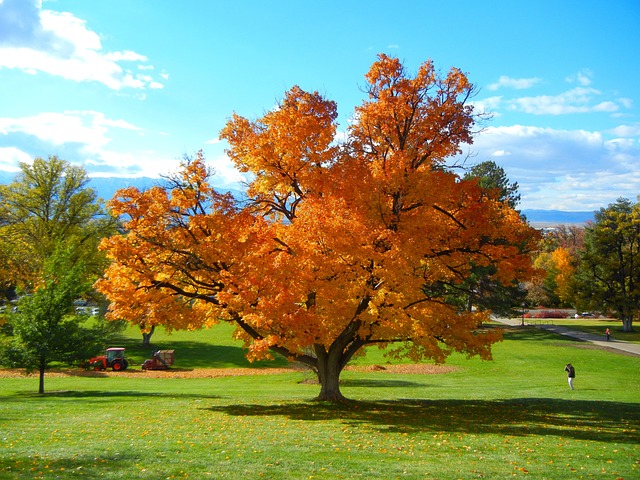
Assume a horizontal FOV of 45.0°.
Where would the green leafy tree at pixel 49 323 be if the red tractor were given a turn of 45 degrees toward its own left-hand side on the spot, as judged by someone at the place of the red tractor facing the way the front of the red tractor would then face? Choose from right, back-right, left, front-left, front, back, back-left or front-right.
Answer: front-left

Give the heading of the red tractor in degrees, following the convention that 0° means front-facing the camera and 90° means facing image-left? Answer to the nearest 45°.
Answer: approximately 90°
